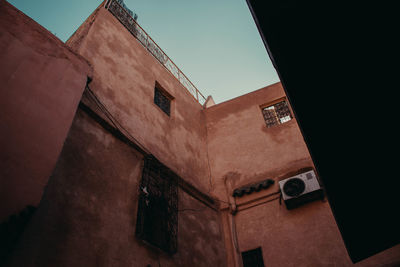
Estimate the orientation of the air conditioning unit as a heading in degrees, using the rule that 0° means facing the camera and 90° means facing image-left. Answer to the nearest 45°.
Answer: approximately 0°
